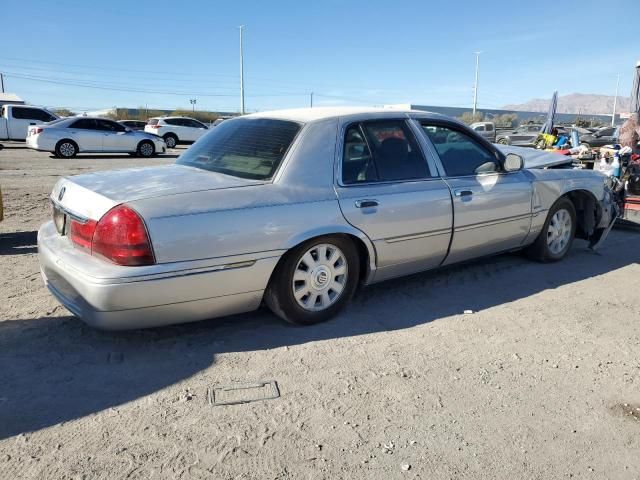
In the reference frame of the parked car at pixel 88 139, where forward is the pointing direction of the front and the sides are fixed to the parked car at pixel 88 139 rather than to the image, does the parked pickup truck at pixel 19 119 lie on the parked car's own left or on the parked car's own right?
on the parked car's own left

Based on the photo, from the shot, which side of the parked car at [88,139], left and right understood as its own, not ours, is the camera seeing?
right

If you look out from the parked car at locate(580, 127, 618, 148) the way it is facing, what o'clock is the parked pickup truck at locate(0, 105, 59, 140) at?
the parked pickup truck at locate(0, 105, 59, 140) is roughly at 11 o'clock from the parked car at locate(580, 127, 618, 148).

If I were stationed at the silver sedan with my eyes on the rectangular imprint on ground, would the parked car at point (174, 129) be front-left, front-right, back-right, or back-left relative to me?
back-right

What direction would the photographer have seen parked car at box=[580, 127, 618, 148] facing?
facing to the left of the viewer

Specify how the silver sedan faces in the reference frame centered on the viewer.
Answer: facing away from the viewer and to the right of the viewer

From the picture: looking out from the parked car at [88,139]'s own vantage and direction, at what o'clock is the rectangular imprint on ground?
The rectangular imprint on ground is roughly at 3 o'clock from the parked car.

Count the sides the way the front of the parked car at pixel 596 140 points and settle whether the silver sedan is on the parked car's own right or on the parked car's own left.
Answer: on the parked car's own left

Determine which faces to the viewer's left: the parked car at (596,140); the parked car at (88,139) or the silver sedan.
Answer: the parked car at (596,140)

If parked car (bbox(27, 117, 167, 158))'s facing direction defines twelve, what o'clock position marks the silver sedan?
The silver sedan is roughly at 3 o'clock from the parked car.

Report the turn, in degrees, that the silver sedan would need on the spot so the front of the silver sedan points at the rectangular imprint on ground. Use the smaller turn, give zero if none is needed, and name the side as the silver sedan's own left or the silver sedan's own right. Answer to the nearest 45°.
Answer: approximately 135° to the silver sedan's own right

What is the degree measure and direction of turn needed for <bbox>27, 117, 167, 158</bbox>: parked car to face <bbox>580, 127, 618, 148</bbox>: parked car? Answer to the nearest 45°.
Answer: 0° — it already faces it

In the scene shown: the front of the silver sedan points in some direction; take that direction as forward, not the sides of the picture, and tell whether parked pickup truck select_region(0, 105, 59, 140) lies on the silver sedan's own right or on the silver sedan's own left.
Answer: on the silver sedan's own left
